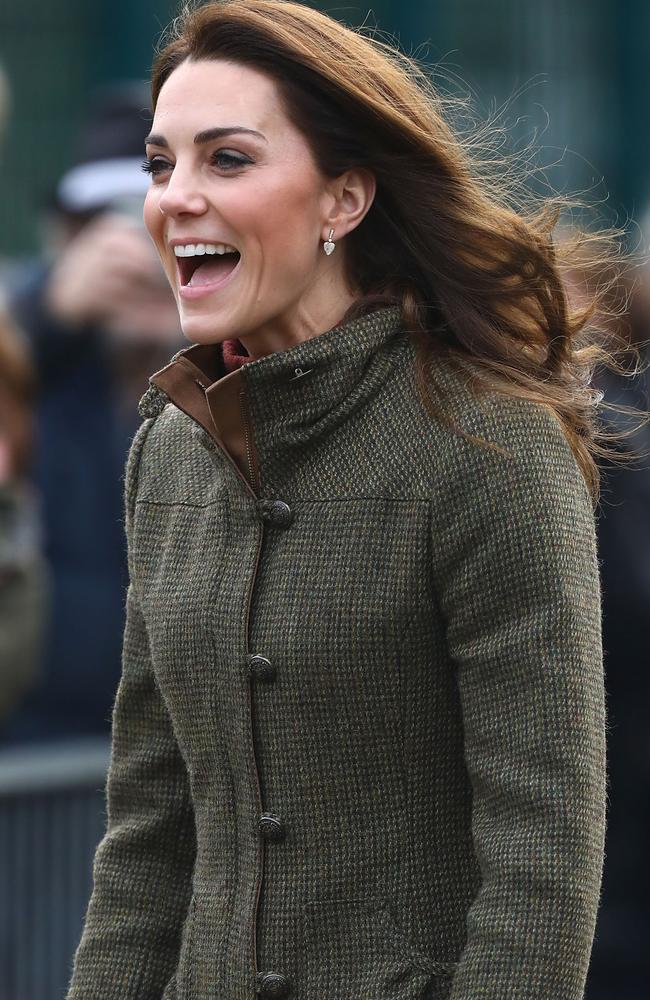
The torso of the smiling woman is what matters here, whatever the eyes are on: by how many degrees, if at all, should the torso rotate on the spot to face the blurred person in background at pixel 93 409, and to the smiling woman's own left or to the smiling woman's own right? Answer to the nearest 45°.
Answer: approximately 135° to the smiling woman's own right

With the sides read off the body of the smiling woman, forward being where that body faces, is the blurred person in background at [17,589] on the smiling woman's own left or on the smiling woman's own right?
on the smiling woman's own right

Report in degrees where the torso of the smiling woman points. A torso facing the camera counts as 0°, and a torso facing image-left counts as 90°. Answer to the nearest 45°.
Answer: approximately 45°

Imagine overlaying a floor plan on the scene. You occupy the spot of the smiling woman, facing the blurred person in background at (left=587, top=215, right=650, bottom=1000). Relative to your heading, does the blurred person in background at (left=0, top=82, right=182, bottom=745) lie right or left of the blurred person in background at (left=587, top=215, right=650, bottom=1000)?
left

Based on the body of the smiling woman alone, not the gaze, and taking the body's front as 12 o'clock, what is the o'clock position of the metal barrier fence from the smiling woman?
The metal barrier fence is roughly at 4 o'clock from the smiling woman.
